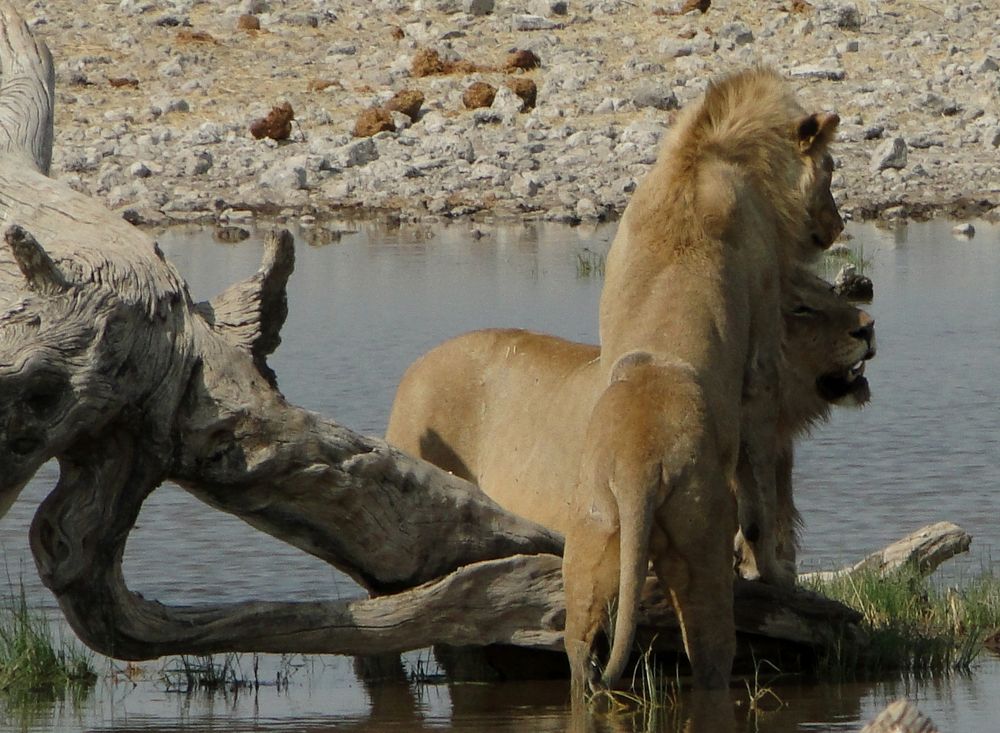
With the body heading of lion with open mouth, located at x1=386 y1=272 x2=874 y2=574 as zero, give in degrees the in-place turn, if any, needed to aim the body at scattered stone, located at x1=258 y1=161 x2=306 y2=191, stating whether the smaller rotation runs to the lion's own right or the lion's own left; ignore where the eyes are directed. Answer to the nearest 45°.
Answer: approximately 90° to the lion's own left

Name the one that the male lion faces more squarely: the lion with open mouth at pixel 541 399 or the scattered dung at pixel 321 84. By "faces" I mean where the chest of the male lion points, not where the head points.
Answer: the scattered dung

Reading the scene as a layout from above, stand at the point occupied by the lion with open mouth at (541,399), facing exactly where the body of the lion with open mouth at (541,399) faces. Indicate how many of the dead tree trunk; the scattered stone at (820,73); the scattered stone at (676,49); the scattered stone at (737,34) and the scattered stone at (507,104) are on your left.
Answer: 4

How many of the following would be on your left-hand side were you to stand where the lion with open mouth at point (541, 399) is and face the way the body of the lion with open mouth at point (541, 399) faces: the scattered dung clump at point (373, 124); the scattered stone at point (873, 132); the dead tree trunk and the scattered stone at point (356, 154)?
3

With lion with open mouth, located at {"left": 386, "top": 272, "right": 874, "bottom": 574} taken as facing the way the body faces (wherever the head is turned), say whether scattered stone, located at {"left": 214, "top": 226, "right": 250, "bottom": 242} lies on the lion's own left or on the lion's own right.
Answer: on the lion's own left

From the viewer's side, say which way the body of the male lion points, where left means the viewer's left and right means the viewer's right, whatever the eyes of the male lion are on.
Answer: facing away from the viewer and to the right of the viewer

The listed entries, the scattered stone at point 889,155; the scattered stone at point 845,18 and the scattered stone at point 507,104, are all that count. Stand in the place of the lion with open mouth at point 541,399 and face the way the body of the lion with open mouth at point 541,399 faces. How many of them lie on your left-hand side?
3

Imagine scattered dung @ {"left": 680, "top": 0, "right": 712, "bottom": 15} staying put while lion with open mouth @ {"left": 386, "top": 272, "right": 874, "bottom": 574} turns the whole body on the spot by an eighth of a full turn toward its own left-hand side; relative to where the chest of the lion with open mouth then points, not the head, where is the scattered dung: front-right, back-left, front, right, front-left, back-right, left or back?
front-left

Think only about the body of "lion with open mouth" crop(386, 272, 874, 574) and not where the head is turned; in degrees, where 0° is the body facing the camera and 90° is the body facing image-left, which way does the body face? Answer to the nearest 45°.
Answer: approximately 270°

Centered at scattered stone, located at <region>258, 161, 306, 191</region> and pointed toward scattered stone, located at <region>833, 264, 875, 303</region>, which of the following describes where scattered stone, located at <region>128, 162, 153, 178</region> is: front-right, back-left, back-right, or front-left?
back-right

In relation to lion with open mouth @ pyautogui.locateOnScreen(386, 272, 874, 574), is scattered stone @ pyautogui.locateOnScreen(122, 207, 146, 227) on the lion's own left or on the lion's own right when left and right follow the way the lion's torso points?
on the lion's own left

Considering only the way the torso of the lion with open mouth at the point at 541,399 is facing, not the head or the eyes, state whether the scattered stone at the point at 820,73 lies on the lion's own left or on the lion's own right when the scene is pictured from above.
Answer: on the lion's own left
